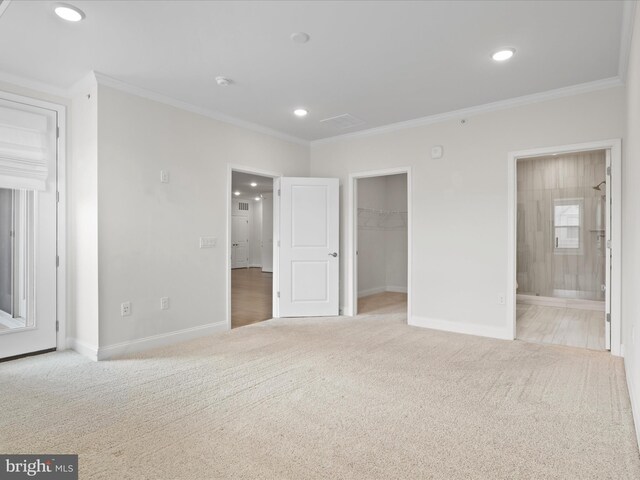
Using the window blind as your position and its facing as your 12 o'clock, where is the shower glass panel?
The shower glass panel is roughly at 11 o'clock from the window blind.

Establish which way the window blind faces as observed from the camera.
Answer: facing the viewer and to the right of the viewer

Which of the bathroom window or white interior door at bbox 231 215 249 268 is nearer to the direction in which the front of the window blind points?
the bathroom window

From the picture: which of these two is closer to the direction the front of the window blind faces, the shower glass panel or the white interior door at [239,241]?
the shower glass panel

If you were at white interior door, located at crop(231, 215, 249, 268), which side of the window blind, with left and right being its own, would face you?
left

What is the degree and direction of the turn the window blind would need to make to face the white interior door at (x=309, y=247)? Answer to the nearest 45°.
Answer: approximately 45° to its left

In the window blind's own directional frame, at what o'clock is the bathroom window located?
The bathroom window is roughly at 11 o'clock from the window blind.
